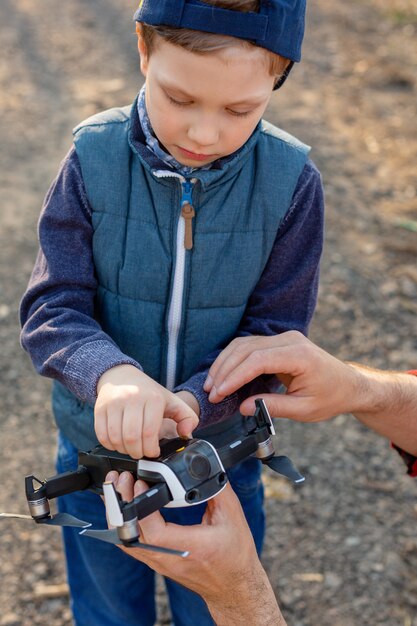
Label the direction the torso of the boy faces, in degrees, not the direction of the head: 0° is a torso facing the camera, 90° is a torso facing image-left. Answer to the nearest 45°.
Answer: approximately 0°
